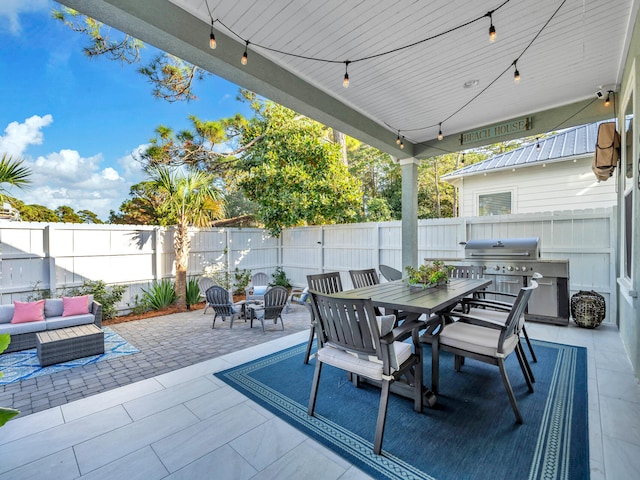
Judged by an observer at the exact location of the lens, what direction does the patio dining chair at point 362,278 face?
facing the viewer and to the right of the viewer

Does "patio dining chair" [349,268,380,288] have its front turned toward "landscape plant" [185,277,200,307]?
no

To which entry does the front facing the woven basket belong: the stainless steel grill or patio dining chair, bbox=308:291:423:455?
the patio dining chair

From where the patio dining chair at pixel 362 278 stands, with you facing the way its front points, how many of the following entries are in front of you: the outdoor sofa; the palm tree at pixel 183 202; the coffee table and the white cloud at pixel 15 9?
0

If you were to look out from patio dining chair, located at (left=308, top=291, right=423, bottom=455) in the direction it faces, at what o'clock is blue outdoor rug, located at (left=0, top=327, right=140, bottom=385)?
The blue outdoor rug is roughly at 8 o'clock from the patio dining chair.

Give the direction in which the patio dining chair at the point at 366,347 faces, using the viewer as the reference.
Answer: facing away from the viewer and to the right of the viewer

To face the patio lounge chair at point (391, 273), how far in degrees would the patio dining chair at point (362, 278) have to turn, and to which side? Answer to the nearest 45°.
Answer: approximately 135° to its left

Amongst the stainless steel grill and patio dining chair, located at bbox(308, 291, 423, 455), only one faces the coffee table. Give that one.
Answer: the stainless steel grill

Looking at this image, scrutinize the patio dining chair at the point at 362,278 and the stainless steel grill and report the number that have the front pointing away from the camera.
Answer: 0

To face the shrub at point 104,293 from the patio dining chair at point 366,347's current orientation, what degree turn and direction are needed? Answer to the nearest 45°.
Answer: approximately 90° to its left

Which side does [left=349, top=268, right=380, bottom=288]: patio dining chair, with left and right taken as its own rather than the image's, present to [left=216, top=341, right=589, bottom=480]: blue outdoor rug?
front

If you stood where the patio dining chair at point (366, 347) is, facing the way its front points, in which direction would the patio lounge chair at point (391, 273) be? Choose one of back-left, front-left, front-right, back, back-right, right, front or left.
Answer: front-left

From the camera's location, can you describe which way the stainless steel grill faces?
facing the viewer and to the left of the viewer

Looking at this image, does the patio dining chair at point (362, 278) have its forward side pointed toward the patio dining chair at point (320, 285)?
no
